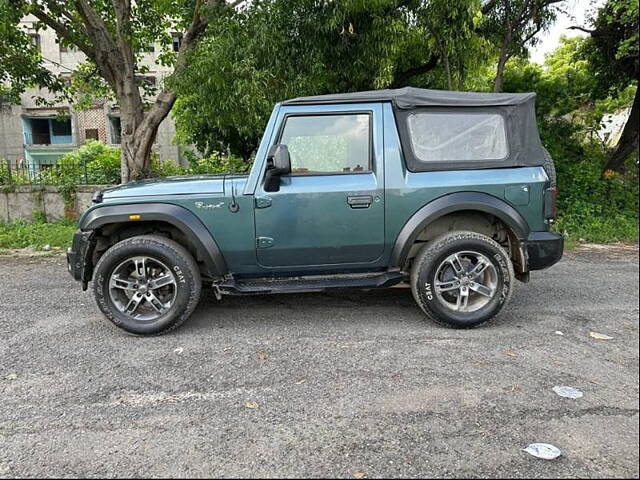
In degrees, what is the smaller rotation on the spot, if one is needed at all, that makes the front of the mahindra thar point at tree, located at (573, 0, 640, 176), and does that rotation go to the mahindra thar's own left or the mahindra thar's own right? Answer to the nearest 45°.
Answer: approximately 135° to the mahindra thar's own right

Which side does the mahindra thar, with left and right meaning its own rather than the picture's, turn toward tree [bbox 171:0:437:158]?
right

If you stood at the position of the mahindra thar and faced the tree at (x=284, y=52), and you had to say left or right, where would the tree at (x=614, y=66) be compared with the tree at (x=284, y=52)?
right

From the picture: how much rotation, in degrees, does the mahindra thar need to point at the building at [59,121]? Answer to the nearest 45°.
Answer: approximately 45° to its right

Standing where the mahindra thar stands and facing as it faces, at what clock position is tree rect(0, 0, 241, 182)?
The tree is roughly at 2 o'clock from the mahindra thar.

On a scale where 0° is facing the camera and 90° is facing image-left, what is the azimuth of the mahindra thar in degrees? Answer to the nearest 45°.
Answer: approximately 90°

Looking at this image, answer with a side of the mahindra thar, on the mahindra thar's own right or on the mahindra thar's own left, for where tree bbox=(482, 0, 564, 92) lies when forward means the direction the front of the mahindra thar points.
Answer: on the mahindra thar's own right

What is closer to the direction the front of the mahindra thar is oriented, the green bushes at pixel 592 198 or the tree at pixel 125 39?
the tree
